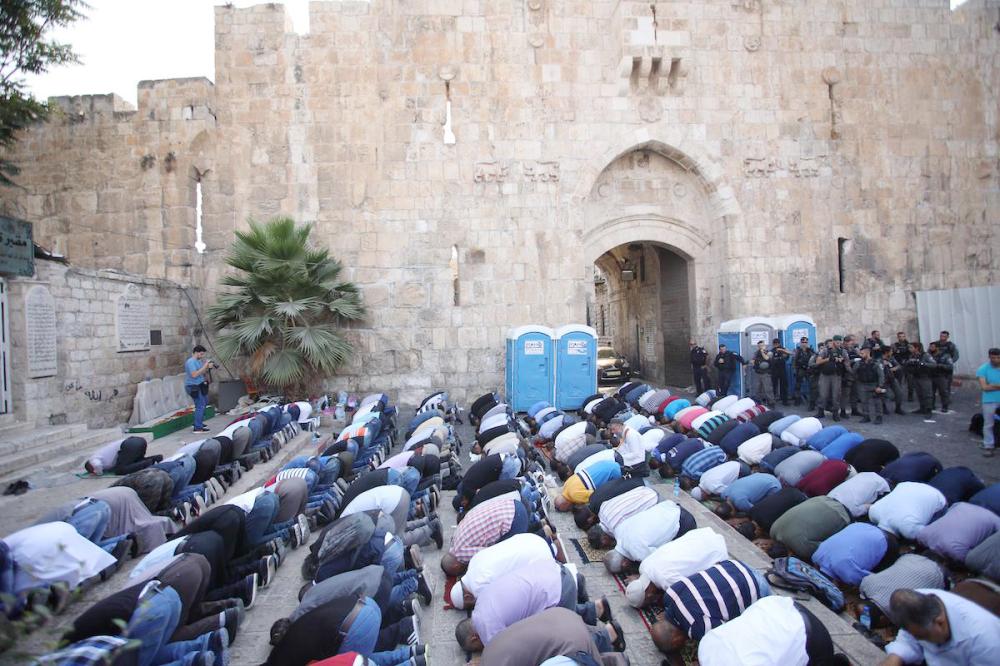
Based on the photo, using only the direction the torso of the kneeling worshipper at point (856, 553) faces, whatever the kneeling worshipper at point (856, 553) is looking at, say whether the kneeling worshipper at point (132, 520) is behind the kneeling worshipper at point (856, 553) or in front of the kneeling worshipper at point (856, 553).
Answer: in front

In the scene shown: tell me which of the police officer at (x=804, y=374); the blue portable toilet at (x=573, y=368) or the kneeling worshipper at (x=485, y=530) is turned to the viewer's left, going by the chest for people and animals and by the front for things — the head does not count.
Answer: the kneeling worshipper

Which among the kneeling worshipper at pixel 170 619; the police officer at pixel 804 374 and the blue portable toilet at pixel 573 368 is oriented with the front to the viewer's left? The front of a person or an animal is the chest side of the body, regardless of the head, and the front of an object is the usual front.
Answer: the kneeling worshipper

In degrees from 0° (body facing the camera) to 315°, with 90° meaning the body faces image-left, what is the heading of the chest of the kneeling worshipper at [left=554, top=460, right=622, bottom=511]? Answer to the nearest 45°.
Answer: approximately 45°

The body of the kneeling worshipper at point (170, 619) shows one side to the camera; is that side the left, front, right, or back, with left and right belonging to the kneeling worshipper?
left

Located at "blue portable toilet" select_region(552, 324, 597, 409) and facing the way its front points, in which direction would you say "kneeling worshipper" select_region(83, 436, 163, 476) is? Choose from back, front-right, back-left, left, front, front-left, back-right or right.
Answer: front-right

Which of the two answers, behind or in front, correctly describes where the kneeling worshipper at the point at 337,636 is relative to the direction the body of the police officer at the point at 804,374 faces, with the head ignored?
in front

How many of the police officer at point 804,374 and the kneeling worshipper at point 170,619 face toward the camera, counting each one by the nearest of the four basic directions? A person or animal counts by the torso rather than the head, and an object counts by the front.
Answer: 1

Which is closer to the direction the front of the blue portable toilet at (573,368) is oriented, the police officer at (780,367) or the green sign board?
the green sign board

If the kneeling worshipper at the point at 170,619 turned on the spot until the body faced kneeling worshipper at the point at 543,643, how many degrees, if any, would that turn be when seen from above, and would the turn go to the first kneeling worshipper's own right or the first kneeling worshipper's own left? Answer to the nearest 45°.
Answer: approximately 135° to the first kneeling worshipper's own left

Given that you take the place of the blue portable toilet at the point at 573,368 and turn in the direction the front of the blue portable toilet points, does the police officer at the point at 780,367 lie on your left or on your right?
on your left
